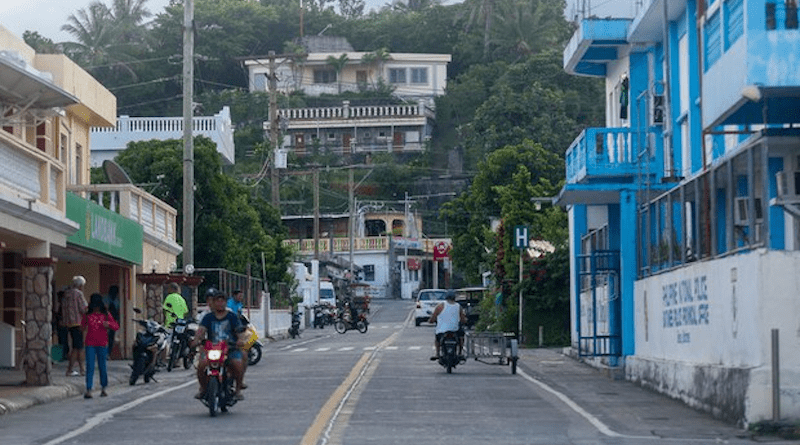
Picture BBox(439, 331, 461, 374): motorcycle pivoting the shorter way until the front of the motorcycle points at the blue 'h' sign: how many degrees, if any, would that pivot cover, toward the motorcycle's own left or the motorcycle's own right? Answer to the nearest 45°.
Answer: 0° — it already faces it

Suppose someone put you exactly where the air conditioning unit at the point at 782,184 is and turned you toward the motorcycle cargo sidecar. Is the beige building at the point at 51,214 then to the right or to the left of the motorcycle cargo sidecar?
left

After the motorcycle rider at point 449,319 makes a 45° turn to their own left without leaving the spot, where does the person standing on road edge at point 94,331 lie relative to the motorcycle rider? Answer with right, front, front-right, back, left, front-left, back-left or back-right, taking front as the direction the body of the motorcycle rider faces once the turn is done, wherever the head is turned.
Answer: left

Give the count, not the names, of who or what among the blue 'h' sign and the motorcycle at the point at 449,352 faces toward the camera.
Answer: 1

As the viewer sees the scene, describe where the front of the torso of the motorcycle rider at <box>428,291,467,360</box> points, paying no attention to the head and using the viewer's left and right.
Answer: facing away from the viewer

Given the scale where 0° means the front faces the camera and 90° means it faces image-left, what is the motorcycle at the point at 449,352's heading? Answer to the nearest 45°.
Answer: approximately 180°

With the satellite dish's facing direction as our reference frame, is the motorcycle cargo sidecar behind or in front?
in front

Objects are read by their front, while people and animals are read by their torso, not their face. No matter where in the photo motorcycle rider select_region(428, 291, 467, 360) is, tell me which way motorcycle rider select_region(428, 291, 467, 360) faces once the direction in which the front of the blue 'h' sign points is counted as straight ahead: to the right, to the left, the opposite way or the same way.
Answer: the opposite way

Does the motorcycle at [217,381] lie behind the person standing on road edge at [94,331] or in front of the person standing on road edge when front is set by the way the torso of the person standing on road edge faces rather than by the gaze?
behind
